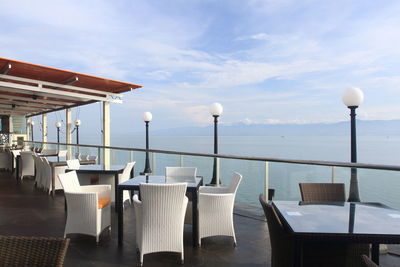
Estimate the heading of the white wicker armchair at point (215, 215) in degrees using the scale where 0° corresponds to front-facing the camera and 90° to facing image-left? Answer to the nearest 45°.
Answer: approximately 90°

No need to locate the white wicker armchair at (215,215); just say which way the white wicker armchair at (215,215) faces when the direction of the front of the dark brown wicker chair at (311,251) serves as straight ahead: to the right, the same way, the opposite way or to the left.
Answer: the opposite way

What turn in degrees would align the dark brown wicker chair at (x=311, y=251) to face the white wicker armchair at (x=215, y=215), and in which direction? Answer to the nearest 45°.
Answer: approximately 135° to its left

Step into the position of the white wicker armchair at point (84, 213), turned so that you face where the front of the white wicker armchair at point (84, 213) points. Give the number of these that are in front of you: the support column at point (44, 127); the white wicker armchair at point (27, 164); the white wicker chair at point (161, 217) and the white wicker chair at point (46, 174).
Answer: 1

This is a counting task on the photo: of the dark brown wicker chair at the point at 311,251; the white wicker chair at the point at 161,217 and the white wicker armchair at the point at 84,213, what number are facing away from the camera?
1

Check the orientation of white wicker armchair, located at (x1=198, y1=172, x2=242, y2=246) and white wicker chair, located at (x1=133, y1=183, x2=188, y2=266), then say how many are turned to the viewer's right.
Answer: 0

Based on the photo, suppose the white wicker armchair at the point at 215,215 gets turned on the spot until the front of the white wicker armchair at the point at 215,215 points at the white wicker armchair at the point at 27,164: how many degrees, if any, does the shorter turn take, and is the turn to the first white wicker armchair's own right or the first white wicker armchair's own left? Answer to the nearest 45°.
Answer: approximately 45° to the first white wicker armchair's own right

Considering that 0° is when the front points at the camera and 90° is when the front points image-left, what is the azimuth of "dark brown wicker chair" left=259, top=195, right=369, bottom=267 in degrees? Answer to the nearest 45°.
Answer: approximately 270°

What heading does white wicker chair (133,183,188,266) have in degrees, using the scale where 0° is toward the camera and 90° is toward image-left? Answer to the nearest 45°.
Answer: approximately 180°

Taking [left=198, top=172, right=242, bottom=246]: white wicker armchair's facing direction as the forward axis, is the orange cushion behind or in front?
in front

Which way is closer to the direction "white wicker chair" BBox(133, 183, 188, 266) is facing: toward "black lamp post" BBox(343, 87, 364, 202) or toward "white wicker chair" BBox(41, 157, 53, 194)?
the white wicker chair

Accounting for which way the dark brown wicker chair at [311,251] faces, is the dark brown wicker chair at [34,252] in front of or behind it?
behind

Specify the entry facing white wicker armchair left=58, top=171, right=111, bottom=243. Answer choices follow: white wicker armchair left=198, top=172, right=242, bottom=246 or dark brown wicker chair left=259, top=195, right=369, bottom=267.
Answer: white wicker armchair left=198, top=172, right=242, bottom=246

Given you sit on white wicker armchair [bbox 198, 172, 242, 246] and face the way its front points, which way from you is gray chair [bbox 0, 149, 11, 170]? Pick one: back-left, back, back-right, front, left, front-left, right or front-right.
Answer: front-right

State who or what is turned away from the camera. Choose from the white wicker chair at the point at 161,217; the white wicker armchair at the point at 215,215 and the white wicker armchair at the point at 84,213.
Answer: the white wicker chair

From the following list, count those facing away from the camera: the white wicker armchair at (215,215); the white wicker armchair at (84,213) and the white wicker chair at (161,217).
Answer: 1
